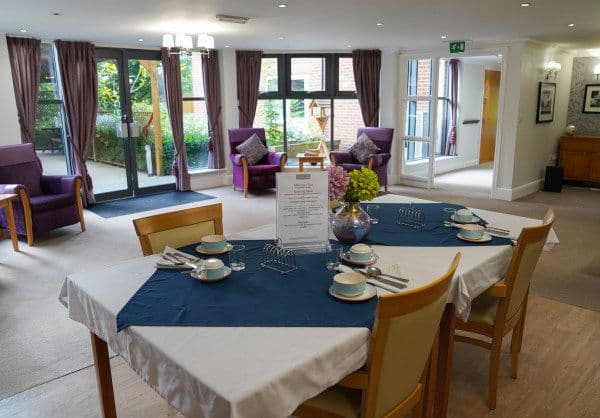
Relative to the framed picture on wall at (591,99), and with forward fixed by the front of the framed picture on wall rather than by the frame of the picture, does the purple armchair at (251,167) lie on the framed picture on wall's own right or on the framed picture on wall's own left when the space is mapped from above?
on the framed picture on wall's own right

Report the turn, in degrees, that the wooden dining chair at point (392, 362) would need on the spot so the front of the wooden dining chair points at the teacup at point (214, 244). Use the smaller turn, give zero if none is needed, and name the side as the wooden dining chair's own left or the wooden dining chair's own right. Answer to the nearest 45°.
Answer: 0° — it already faces it

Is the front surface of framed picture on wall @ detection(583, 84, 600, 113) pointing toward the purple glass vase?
yes

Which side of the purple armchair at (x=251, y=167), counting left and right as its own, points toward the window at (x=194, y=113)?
back

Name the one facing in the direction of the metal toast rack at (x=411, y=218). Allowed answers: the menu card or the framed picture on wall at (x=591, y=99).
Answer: the framed picture on wall

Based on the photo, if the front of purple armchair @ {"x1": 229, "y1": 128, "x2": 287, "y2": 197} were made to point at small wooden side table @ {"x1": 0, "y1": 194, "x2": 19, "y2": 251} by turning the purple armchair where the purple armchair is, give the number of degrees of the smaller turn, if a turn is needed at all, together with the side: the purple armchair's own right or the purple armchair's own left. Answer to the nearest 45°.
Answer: approximately 90° to the purple armchair's own right

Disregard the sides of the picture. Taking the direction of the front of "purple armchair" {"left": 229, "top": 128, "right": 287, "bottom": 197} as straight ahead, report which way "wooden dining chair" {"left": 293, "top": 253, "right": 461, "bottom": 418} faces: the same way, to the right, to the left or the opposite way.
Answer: the opposite way

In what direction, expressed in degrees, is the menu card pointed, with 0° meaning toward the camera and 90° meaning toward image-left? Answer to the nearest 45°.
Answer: approximately 0°
